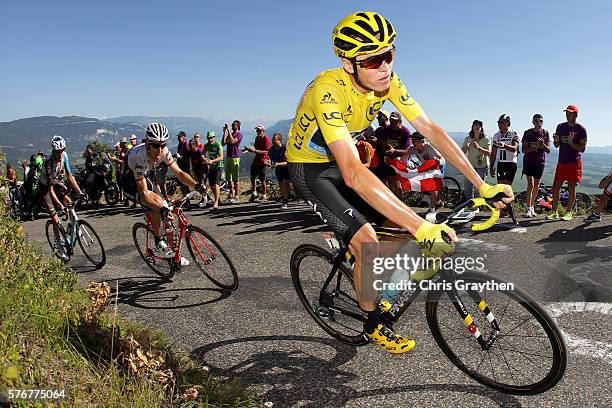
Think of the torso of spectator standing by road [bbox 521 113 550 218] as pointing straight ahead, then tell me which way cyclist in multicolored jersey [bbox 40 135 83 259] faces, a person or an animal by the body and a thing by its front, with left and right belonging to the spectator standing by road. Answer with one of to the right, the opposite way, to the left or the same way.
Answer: to the left

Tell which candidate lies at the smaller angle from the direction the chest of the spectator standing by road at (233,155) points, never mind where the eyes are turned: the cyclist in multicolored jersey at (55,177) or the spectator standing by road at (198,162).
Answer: the cyclist in multicolored jersey

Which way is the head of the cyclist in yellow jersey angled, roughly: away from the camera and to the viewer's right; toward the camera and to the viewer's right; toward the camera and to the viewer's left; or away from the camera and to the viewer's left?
toward the camera and to the viewer's right

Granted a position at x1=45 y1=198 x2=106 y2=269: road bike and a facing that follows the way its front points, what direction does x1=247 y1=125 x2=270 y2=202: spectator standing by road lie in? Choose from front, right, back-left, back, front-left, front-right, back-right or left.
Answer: left

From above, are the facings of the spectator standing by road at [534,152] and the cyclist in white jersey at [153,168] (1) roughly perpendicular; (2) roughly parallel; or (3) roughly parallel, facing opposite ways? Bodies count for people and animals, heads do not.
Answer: roughly perpendicular

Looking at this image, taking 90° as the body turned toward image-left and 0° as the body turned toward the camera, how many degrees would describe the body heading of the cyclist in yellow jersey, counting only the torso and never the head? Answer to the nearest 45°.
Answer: approximately 315°

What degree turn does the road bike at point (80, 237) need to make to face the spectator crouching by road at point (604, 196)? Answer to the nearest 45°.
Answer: approximately 45° to its left

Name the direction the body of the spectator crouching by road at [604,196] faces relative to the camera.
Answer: to the viewer's left

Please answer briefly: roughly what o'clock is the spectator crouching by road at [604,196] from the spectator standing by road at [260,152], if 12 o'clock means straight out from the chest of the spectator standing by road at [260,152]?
the spectator crouching by road at [604,196] is roughly at 9 o'clock from the spectator standing by road at [260,152].

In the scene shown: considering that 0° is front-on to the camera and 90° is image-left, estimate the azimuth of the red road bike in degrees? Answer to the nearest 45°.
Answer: approximately 315°

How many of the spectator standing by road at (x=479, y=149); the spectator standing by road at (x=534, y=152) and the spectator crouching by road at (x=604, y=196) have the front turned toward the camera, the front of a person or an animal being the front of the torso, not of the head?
2
